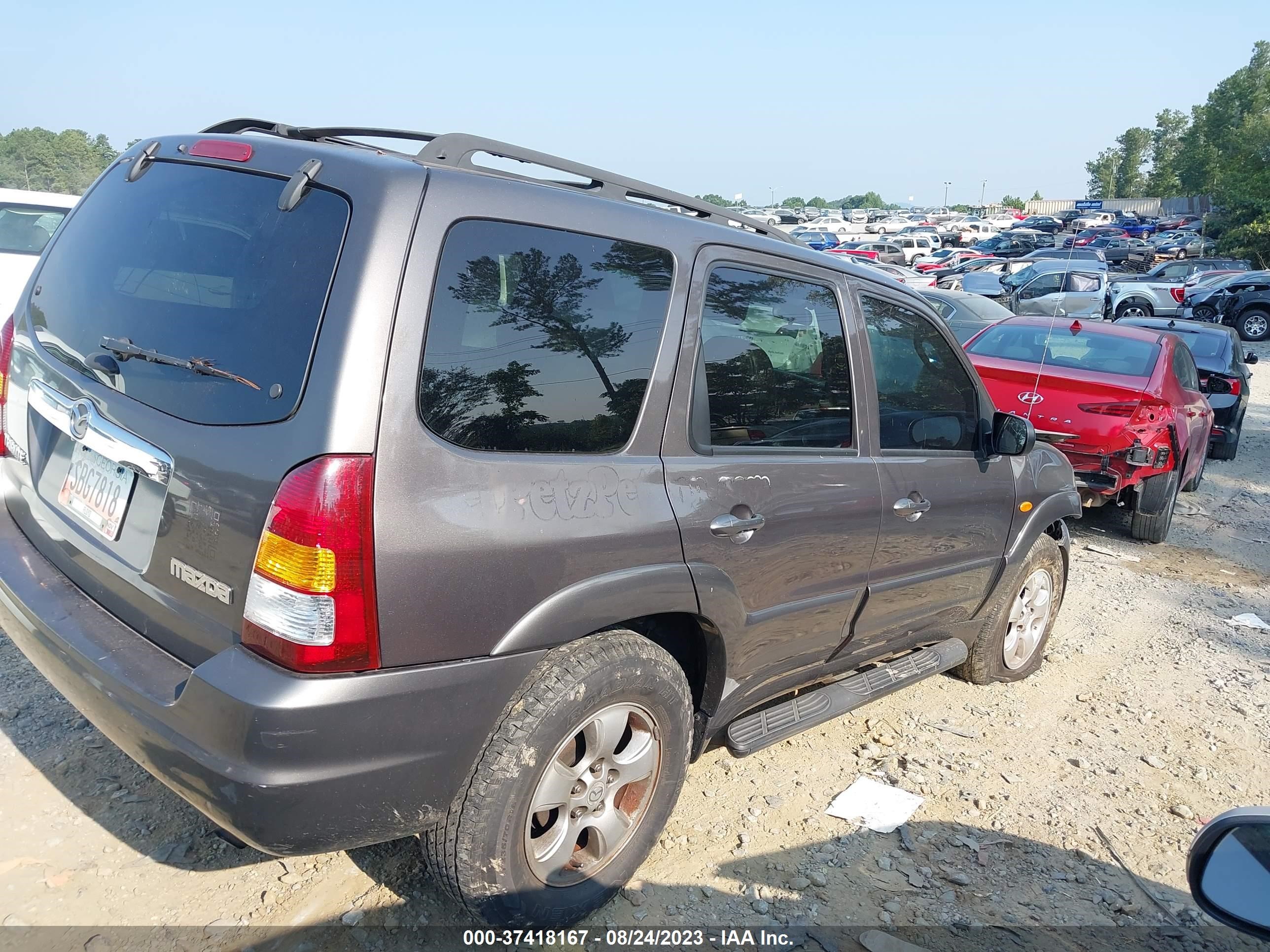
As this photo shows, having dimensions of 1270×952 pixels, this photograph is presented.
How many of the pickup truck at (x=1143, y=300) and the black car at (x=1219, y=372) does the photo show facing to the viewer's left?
1

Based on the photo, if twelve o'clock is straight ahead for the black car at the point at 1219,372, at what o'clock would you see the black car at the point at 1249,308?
the black car at the point at 1249,308 is roughly at 12 o'clock from the black car at the point at 1219,372.

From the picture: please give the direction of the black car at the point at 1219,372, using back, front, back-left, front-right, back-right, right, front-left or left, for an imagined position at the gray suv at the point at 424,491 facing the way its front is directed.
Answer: front

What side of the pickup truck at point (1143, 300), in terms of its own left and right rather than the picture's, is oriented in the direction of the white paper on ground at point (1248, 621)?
left

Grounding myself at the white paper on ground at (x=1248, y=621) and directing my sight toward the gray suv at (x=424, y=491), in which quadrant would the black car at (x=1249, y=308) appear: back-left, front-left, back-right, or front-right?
back-right

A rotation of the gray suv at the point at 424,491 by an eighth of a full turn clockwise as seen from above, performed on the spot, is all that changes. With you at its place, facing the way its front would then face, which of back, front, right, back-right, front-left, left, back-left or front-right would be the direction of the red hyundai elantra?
front-left

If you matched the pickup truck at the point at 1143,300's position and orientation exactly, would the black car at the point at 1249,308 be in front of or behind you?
behind

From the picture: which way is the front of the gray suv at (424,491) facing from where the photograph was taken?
facing away from the viewer and to the right of the viewer

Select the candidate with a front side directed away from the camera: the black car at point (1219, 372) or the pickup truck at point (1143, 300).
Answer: the black car

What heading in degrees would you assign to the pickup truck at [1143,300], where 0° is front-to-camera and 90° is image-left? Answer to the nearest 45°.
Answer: approximately 90°

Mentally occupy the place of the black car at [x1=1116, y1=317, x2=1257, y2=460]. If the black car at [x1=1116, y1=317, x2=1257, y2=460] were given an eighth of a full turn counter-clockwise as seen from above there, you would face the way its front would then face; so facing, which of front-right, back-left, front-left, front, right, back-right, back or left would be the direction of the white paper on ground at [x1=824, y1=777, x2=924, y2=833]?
back-left

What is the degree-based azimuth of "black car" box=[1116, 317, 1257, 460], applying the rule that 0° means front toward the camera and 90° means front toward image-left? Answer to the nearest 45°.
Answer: approximately 180°

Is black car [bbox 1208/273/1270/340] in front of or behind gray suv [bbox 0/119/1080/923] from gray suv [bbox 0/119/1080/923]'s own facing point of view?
in front

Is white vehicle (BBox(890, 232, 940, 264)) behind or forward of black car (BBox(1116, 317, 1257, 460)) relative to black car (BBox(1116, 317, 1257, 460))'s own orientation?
forward
